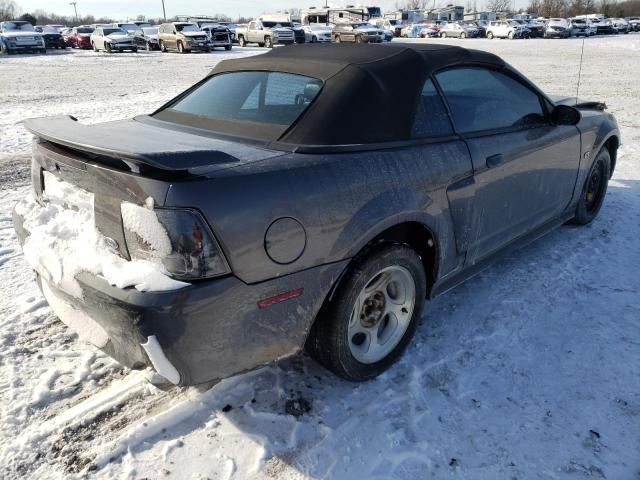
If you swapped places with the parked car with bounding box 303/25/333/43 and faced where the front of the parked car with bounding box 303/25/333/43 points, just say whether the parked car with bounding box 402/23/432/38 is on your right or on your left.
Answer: on your left

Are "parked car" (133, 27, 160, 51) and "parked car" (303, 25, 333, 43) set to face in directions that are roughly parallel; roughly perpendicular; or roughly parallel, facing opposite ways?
roughly parallel

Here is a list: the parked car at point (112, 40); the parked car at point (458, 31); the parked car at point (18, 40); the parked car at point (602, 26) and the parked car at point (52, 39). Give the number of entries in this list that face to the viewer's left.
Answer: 0

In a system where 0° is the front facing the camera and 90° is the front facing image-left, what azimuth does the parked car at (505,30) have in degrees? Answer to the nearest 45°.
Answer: approximately 315°

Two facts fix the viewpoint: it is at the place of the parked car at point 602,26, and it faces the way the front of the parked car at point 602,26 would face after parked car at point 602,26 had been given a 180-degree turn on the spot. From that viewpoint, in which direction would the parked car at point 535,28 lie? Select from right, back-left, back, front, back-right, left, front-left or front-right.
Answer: left

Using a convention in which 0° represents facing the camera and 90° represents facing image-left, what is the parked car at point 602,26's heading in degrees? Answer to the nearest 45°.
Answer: approximately 315°

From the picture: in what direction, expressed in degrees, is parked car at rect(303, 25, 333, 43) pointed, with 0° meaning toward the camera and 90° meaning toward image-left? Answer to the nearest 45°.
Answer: approximately 315°

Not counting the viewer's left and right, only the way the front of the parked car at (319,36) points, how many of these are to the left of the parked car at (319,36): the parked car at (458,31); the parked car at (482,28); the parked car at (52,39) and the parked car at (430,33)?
3

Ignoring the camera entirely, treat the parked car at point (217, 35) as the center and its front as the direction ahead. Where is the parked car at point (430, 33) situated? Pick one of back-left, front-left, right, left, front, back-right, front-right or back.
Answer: left

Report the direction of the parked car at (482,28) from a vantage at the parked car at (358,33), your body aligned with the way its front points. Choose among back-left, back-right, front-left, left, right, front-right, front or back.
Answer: left

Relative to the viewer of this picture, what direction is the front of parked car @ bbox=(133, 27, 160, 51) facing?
facing the viewer and to the right of the viewer

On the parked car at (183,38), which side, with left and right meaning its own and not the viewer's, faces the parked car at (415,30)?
left

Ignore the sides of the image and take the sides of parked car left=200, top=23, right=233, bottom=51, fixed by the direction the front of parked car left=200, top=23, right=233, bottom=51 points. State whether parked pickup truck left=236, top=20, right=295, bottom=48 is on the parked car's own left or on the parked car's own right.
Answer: on the parked car's own left

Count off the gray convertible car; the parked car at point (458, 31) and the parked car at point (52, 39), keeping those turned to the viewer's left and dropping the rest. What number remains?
0

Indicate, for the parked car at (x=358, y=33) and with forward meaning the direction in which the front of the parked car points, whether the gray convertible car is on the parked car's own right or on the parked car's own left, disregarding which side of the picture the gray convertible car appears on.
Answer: on the parked car's own right

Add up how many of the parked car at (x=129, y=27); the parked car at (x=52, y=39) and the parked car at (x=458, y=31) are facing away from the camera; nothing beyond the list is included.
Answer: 0
